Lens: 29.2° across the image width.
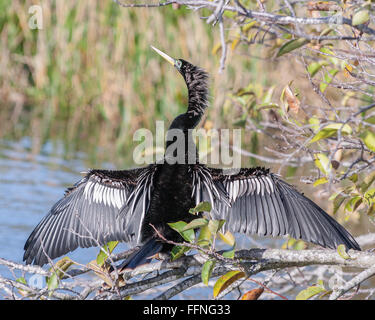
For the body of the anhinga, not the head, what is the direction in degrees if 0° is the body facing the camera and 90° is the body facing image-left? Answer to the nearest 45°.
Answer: approximately 180°
